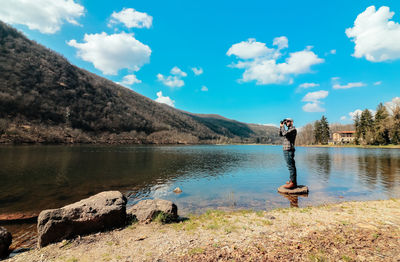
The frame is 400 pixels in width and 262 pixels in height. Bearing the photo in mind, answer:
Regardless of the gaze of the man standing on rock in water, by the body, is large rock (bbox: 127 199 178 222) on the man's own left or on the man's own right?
on the man's own left

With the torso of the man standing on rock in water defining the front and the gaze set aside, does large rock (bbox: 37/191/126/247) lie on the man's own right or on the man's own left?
on the man's own left

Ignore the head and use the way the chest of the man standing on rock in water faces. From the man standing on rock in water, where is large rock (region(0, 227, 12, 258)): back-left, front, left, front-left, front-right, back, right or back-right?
front-left

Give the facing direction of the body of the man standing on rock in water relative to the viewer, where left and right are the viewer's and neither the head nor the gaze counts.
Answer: facing to the left of the viewer
